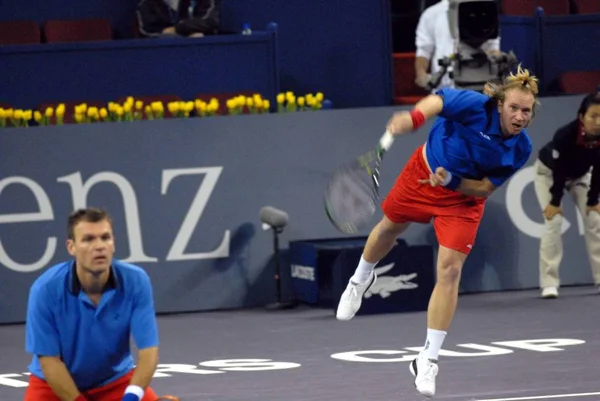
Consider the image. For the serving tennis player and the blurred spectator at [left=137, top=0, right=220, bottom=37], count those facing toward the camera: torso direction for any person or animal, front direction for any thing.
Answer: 2

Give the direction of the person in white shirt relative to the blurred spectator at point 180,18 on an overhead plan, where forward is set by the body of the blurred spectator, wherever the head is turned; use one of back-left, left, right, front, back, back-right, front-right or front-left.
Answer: left

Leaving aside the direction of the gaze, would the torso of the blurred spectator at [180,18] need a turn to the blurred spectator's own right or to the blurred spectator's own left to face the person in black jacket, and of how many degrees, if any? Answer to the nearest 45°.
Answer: approximately 45° to the blurred spectator's own left

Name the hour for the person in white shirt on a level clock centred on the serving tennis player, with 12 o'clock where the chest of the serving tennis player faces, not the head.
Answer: The person in white shirt is roughly at 6 o'clock from the serving tennis player.

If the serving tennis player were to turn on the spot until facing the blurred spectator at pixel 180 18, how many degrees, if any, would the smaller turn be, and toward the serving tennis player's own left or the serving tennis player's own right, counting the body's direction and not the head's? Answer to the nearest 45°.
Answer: approximately 135° to the serving tennis player's own right

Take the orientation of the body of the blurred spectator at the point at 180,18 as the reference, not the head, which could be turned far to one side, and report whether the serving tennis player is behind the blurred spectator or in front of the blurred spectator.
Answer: in front

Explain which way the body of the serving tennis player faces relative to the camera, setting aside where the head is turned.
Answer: toward the camera

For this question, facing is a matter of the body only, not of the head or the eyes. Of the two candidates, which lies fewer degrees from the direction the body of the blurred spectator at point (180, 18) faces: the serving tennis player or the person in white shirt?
the serving tennis player
